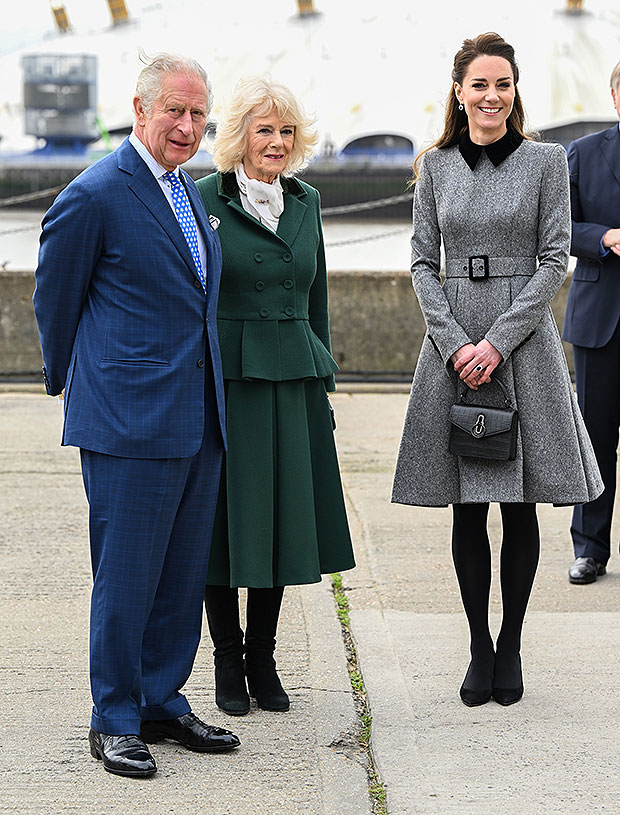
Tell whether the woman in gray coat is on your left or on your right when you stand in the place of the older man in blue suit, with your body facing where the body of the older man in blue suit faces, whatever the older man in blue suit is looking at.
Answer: on your left

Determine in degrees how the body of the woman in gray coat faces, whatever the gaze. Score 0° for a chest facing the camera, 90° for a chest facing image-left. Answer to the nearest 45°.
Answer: approximately 0°

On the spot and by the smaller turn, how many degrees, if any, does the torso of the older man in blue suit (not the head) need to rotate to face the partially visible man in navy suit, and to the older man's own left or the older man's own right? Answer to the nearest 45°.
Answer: approximately 90° to the older man's own left

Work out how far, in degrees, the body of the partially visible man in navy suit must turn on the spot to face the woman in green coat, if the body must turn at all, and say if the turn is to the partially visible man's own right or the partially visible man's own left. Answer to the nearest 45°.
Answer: approximately 45° to the partially visible man's own right
